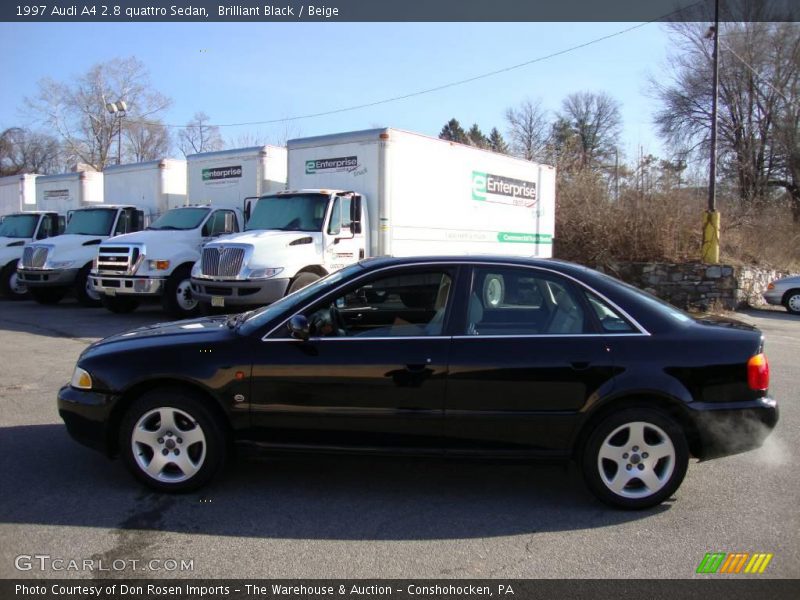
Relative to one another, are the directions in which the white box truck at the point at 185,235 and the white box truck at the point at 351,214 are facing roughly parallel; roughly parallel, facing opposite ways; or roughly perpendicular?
roughly parallel

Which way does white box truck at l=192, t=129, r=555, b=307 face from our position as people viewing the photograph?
facing the viewer and to the left of the viewer

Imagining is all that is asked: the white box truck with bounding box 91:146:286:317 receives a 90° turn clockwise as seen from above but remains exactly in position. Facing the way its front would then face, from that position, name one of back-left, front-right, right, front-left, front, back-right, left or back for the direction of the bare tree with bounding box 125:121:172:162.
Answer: front-right

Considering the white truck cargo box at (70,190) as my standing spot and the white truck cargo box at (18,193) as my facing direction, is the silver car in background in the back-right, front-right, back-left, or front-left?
back-right

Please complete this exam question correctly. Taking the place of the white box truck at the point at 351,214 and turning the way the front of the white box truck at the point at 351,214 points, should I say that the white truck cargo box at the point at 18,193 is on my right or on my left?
on my right

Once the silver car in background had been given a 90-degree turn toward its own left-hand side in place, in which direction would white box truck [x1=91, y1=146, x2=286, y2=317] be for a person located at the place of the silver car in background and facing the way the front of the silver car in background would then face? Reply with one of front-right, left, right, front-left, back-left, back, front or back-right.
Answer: front-right

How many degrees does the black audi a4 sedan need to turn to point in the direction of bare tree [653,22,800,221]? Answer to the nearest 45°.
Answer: approximately 135° to its right

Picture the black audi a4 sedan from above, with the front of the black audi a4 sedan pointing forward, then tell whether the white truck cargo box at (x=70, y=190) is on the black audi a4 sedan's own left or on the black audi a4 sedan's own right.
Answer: on the black audi a4 sedan's own right

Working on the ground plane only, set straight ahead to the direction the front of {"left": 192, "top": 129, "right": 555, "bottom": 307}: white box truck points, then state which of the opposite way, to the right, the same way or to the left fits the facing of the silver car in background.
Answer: to the right

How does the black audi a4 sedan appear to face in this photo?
to the viewer's left

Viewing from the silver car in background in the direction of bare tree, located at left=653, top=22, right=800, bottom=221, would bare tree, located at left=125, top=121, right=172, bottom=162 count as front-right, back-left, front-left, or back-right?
front-left

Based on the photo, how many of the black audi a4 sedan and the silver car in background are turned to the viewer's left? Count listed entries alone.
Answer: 2

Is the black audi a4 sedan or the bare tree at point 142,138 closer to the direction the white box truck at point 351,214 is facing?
the black audi a4 sedan

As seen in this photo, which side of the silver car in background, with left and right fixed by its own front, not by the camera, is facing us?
left

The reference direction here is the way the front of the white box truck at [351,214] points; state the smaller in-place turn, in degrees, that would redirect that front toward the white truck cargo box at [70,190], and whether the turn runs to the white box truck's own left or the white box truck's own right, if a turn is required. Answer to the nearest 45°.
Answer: approximately 90° to the white box truck's own right

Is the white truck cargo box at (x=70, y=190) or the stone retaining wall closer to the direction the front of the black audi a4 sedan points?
the white truck cargo box
